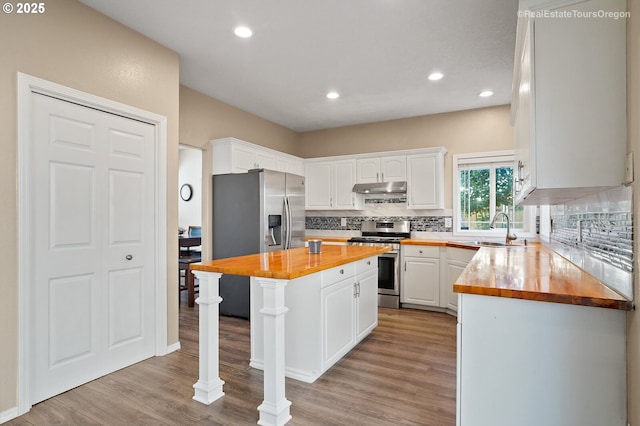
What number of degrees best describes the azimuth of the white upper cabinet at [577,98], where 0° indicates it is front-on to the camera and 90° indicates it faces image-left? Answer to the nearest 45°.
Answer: approximately 90°

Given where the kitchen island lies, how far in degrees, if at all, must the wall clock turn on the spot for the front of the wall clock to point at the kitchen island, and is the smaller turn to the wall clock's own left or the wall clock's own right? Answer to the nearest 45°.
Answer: approximately 45° to the wall clock's own left

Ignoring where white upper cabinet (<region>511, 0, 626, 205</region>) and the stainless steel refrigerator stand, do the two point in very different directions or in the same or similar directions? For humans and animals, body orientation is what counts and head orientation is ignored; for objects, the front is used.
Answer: very different directions

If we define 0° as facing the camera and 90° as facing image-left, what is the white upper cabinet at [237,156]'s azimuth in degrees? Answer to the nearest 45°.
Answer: approximately 315°
